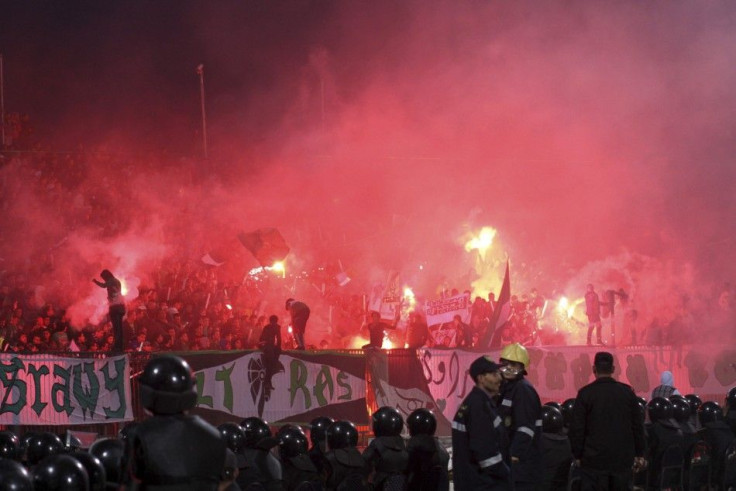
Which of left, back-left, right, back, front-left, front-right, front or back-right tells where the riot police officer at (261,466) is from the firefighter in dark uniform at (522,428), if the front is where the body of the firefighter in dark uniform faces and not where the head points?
front-right

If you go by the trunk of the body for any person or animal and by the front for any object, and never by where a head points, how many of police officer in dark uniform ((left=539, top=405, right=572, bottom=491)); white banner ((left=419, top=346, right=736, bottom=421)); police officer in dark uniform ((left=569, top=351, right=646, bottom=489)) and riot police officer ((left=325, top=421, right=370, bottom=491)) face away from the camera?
3

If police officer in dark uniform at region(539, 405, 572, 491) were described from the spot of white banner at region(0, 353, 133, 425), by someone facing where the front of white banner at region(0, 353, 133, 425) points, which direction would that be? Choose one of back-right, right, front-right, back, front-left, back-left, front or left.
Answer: front-left

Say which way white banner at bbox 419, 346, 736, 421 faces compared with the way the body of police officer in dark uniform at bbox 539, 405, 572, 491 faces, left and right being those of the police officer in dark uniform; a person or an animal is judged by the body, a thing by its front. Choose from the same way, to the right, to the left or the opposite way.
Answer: the opposite way

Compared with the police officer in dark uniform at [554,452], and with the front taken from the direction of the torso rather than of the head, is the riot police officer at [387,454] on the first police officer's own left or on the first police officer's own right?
on the first police officer's own left

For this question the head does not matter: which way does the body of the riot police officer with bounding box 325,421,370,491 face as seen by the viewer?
away from the camera

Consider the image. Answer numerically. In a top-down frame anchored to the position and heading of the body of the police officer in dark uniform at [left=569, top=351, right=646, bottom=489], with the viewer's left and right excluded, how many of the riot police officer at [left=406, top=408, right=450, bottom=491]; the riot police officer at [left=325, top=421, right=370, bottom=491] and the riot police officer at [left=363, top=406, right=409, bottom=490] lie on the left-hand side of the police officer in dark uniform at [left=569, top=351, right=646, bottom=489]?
3

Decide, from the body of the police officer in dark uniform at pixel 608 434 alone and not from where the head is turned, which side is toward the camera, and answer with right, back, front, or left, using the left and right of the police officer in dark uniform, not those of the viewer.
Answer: back

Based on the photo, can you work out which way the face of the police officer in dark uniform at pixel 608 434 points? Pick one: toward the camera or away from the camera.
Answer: away from the camera

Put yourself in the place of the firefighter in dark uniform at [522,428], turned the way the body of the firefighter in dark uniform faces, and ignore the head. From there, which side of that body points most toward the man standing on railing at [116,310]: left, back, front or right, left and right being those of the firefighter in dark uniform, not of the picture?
right

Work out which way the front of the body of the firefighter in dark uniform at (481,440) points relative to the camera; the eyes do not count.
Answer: to the viewer's right
